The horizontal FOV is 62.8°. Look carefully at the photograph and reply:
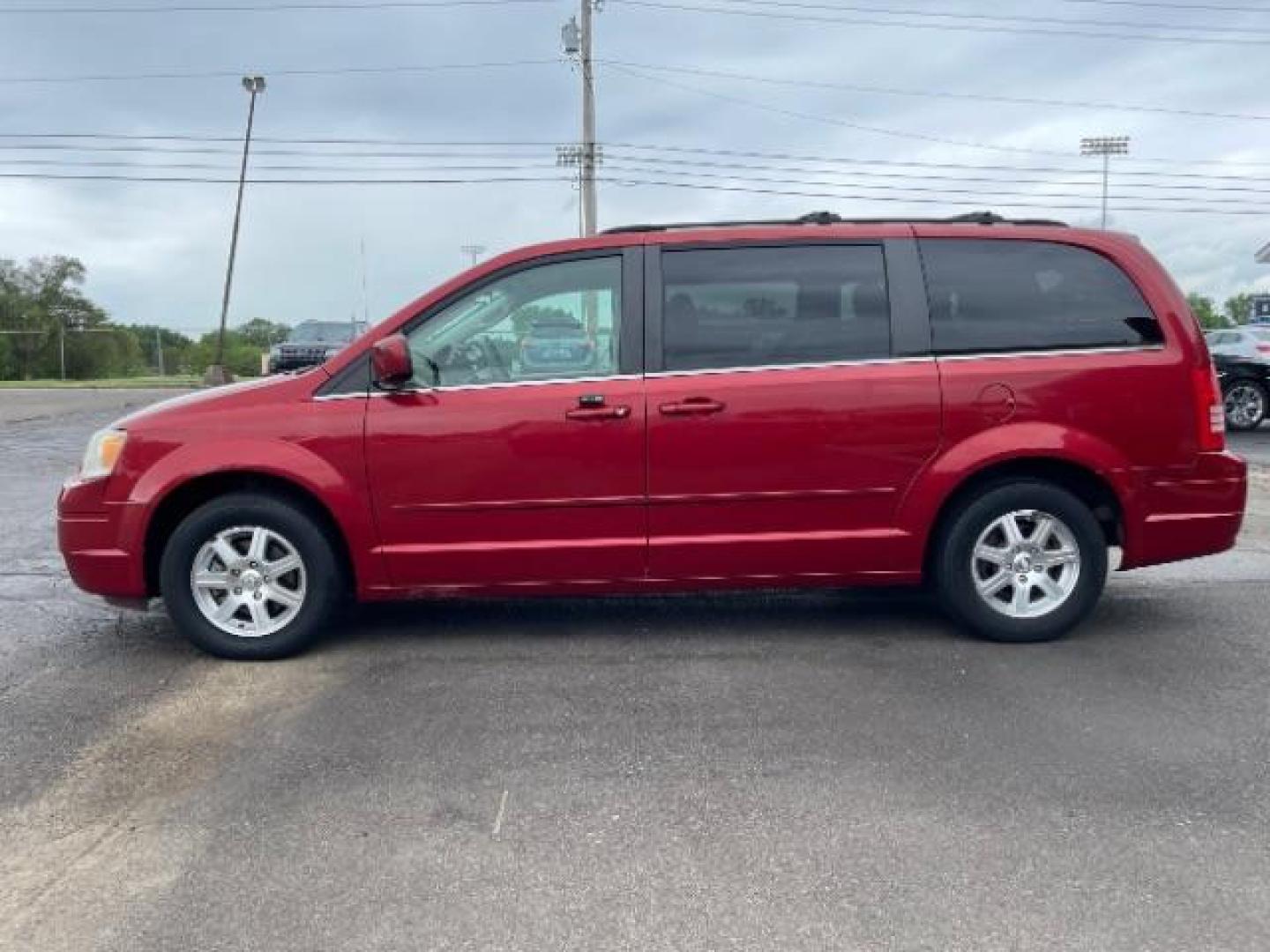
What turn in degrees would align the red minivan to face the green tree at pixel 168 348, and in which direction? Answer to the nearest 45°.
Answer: approximately 45° to its right

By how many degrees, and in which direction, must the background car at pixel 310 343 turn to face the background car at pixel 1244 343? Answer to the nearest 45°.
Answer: approximately 90° to its left

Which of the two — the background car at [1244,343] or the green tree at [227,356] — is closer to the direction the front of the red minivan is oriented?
the green tree

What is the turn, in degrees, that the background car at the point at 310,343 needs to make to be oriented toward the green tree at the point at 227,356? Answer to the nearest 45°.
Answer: approximately 135° to its right

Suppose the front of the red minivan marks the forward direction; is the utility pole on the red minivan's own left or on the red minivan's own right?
on the red minivan's own right

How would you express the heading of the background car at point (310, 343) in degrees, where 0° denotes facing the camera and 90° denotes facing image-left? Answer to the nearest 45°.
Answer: approximately 45°

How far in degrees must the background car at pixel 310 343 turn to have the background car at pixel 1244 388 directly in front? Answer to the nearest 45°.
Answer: approximately 90° to its left

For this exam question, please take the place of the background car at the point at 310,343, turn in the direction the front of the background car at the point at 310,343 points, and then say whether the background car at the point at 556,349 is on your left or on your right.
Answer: on your left

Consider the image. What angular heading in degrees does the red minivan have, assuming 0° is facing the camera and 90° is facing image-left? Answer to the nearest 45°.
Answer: approximately 90°
